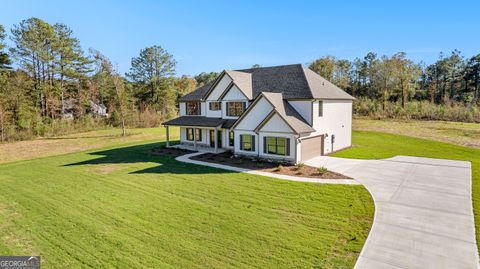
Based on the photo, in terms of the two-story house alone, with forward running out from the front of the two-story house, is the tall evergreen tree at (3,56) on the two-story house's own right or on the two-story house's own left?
on the two-story house's own right

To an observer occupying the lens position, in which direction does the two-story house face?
facing the viewer and to the left of the viewer
